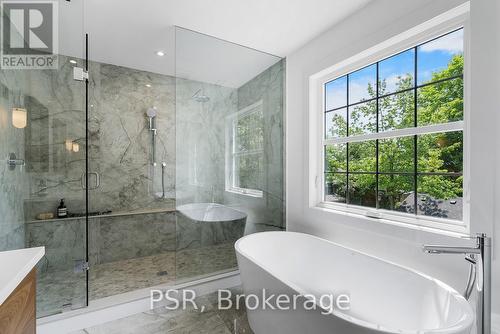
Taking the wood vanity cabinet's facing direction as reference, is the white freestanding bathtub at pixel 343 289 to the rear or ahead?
ahead

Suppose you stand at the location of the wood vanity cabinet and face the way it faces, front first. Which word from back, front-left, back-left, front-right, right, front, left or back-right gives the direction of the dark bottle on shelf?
left

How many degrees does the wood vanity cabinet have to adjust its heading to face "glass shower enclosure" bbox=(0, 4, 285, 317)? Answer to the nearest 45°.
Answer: approximately 45° to its left

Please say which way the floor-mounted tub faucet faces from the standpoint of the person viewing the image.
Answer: facing to the left of the viewer

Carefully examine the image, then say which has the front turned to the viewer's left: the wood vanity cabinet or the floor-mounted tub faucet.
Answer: the floor-mounted tub faucet

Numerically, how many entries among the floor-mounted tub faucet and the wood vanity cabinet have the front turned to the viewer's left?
1

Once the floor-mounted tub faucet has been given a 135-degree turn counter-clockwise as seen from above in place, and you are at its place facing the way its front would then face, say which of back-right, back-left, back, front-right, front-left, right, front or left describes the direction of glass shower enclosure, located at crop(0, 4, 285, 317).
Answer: back-right

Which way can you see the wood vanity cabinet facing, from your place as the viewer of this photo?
facing to the right of the viewer

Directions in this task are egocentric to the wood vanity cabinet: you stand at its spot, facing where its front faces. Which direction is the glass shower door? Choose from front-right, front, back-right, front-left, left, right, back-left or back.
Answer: left

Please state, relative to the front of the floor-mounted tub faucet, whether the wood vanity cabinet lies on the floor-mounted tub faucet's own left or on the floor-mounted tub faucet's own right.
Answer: on the floor-mounted tub faucet's own left

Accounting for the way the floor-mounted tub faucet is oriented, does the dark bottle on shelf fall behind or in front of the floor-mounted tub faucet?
in front

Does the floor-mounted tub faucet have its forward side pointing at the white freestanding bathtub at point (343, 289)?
yes

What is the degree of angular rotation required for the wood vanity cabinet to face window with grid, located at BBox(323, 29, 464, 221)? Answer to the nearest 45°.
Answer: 0° — it already faces it
